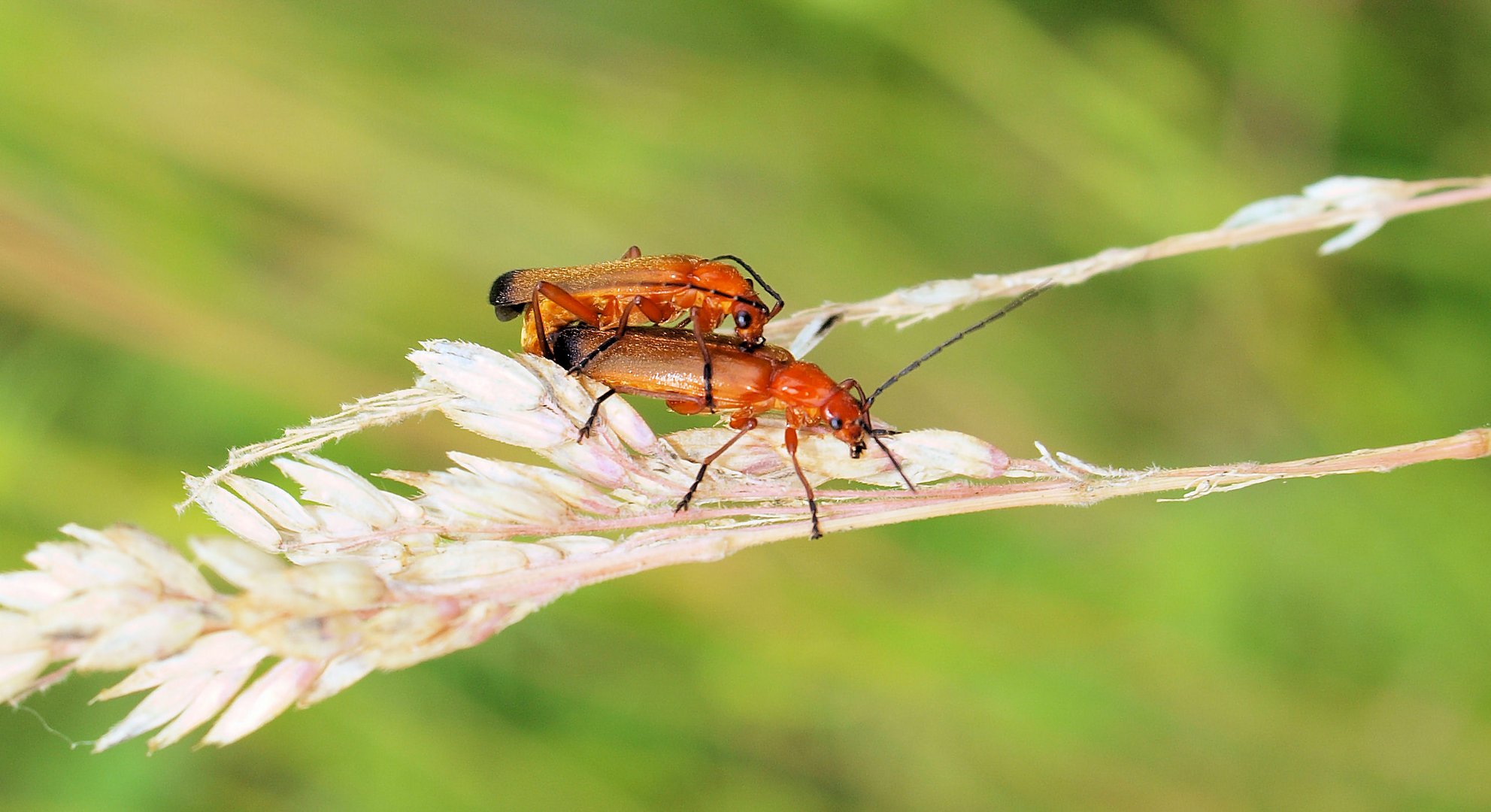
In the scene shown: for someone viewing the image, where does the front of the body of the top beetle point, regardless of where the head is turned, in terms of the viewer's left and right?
facing to the right of the viewer
